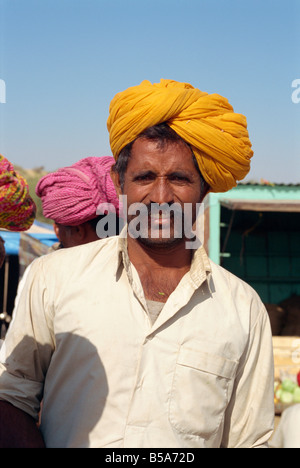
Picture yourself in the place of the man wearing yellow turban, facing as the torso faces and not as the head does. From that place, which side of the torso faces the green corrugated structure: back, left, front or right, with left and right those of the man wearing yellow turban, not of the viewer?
back

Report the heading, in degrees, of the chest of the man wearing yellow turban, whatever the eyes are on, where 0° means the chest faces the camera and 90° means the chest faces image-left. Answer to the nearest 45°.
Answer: approximately 0°

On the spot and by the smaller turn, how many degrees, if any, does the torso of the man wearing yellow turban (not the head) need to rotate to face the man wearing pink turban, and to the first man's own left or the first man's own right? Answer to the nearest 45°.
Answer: approximately 180°
